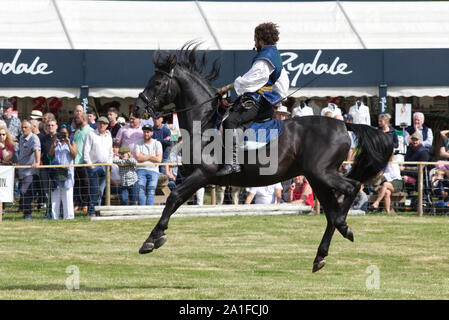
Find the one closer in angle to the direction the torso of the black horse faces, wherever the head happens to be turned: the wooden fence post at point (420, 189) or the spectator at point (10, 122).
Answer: the spectator

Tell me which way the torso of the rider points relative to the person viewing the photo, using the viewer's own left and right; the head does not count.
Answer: facing to the left of the viewer

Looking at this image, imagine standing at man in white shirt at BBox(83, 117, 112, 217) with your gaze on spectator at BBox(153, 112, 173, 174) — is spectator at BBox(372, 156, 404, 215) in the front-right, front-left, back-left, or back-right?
front-right

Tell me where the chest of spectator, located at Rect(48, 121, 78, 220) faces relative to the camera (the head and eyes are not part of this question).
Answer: toward the camera

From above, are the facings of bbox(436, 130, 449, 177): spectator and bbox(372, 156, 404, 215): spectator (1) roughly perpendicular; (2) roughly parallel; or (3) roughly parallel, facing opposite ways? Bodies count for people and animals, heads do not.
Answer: roughly parallel

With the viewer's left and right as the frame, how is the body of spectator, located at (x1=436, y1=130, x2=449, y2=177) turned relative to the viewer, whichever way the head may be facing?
facing the viewer and to the left of the viewer

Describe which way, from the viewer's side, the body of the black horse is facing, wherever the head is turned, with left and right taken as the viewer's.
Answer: facing to the left of the viewer

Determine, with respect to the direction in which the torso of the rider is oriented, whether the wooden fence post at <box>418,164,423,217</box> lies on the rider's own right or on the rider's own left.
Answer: on the rider's own right

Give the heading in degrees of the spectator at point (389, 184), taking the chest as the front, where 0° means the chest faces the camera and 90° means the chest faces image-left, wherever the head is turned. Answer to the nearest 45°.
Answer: approximately 45°

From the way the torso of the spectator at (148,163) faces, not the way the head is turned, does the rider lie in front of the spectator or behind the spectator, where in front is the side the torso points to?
in front

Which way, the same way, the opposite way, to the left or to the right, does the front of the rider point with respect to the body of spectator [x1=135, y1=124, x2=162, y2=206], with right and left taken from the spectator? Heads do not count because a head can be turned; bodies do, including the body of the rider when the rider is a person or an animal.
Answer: to the right

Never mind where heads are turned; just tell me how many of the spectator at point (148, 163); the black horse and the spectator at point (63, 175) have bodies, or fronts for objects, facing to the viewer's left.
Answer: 1

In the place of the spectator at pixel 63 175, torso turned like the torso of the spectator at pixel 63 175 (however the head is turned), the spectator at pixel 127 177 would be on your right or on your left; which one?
on your left

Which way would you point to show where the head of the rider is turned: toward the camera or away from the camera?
away from the camera

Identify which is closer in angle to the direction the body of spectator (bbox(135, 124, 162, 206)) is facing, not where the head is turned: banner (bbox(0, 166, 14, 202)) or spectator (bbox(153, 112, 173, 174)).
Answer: the banner
